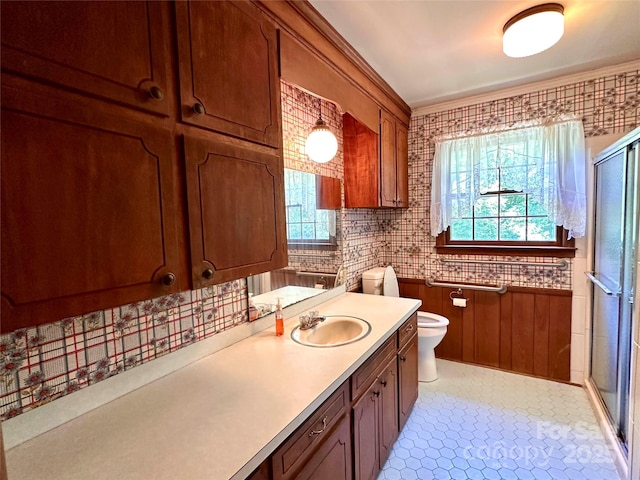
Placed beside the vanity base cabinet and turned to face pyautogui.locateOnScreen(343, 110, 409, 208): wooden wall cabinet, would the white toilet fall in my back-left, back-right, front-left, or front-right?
front-right

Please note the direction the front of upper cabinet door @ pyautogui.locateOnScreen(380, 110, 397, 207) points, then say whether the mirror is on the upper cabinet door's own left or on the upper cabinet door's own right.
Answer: on the upper cabinet door's own right

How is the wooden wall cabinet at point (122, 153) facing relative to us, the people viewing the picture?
facing the viewer and to the right of the viewer

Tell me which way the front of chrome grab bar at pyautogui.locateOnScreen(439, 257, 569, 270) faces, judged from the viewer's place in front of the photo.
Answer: facing the viewer

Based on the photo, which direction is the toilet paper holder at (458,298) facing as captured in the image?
toward the camera

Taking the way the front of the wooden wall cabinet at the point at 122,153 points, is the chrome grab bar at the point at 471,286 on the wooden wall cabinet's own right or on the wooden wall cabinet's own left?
on the wooden wall cabinet's own left

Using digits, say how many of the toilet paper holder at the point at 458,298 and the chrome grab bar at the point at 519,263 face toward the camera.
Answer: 2

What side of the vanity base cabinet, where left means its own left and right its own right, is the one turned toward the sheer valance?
left
